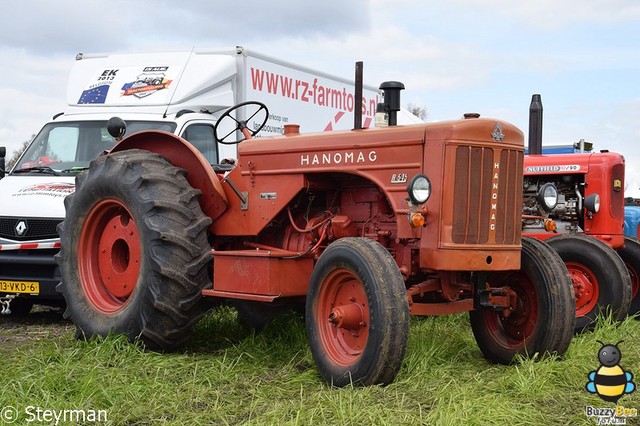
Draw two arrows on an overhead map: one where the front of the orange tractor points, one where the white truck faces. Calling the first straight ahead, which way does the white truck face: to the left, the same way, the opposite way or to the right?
to the right

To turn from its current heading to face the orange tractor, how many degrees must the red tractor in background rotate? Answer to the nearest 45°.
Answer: approximately 90° to its right

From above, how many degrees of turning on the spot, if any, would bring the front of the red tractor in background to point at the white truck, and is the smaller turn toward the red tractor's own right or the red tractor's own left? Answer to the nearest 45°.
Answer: approximately 135° to the red tractor's own right

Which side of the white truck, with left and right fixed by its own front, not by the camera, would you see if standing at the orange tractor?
left

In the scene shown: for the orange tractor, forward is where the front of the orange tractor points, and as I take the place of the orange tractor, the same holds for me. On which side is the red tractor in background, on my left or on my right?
on my left

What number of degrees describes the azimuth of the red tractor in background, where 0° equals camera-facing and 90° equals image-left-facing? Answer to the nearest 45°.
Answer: approximately 315°

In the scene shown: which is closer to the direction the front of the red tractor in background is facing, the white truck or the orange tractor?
the orange tractor

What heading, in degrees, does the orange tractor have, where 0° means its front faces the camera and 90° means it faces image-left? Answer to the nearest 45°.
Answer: approximately 315°

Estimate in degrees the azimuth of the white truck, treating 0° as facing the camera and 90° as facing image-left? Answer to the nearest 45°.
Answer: approximately 45°

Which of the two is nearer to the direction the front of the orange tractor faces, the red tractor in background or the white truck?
the red tractor in background

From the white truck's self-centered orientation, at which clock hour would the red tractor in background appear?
The red tractor in background is roughly at 8 o'clock from the white truck.
